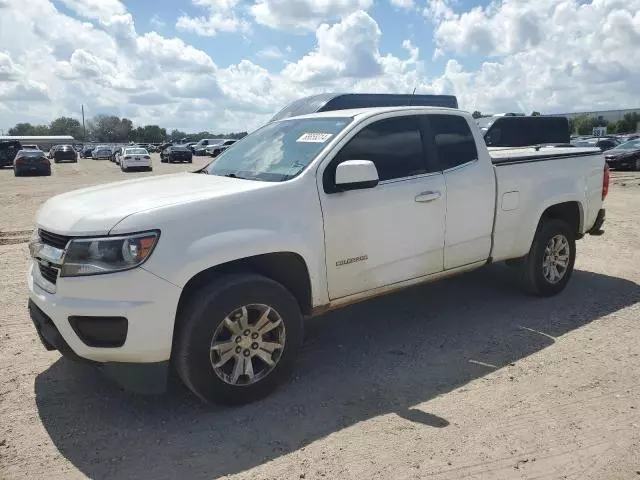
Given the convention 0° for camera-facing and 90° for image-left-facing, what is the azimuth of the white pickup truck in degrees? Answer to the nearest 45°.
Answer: approximately 45°

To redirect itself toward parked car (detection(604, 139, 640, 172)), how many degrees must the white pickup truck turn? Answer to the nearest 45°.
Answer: approximately 180°

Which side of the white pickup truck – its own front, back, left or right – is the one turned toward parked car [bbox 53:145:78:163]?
right

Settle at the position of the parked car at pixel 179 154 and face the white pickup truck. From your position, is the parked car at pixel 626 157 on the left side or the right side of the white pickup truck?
left

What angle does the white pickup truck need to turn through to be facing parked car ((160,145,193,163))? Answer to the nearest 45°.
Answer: approximately 135° to its right

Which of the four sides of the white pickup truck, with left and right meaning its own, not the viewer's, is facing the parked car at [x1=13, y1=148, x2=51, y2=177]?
right

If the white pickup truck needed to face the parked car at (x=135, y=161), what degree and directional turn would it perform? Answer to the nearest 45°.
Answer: approximately 135° to its right

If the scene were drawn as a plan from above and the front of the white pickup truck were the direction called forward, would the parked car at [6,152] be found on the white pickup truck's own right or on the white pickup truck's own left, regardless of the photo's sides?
on the white pickup truck's own right
